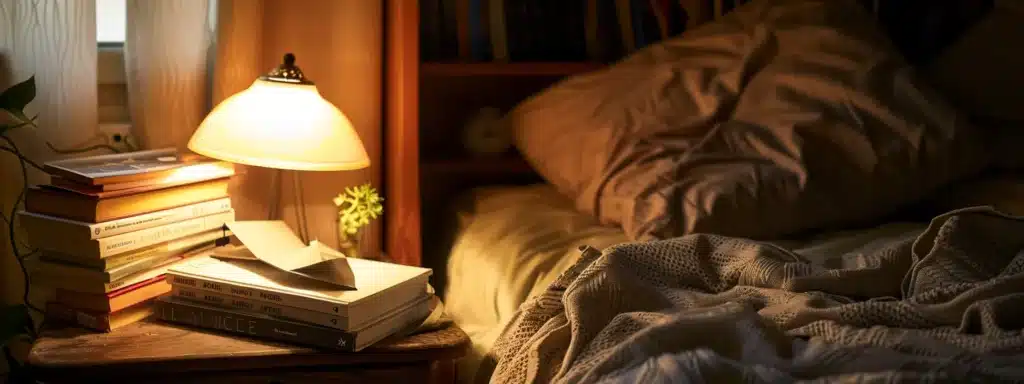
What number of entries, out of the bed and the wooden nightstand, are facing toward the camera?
2

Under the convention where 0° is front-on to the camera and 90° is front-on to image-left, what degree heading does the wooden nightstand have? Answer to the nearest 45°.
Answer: approximately 0°

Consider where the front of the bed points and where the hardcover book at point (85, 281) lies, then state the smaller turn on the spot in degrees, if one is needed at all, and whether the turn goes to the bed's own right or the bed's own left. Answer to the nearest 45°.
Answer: approximately 90° to the bed's own right

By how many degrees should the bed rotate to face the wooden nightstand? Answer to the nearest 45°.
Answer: approximately 45° to its right

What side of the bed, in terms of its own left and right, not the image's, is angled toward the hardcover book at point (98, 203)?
right
